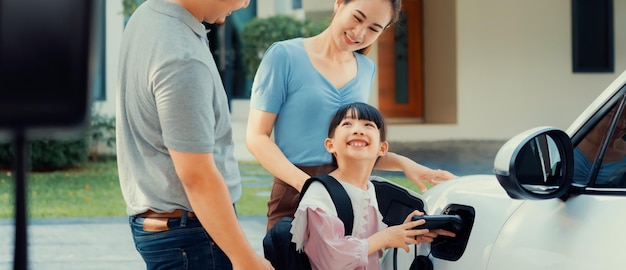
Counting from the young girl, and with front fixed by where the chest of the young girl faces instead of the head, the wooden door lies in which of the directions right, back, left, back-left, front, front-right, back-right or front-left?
back-left

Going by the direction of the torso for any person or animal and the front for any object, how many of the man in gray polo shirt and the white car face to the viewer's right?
1

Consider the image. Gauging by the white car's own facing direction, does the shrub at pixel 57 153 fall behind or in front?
in front

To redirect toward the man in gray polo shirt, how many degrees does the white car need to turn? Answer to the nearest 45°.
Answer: approximately 45° to its left

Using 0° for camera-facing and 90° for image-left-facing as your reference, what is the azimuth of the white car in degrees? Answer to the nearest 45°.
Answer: approximately 135°

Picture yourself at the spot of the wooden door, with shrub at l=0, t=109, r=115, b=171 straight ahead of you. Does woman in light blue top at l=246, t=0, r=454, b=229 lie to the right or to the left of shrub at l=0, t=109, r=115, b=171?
left

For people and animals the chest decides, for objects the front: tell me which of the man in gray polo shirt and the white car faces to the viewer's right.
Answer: the man in gray polo shirt

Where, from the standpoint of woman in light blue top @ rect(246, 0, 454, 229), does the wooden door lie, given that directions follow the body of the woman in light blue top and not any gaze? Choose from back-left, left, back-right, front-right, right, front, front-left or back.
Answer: back-left

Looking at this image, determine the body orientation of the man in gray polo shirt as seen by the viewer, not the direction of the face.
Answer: to the viewer's right
